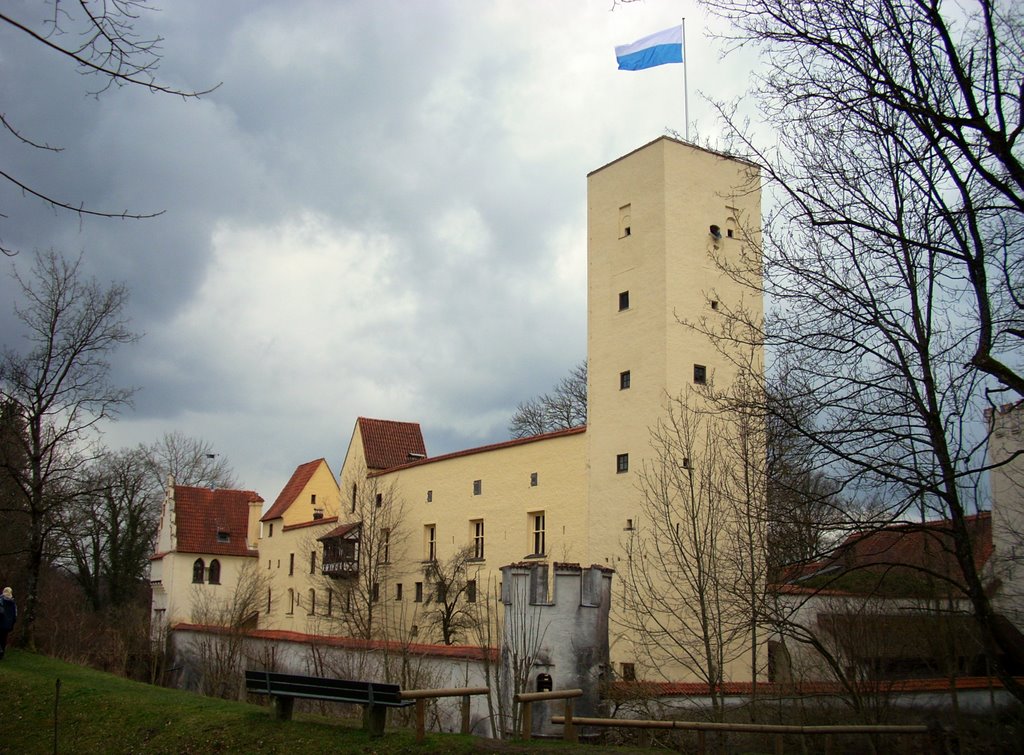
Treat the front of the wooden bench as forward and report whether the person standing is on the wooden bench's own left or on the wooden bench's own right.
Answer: on the wooden bench's own left

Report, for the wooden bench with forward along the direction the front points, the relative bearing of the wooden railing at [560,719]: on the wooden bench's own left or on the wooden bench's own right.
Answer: on the wooden bench's own right

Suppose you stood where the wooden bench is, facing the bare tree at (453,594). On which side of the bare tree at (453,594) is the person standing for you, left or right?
left

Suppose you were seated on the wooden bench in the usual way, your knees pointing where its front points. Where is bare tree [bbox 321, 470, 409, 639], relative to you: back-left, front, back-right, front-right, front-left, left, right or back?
front-left

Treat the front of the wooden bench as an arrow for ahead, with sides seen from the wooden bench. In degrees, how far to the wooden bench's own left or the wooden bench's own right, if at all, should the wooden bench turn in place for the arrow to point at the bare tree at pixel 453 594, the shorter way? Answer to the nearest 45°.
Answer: approximately 45° to the wooden bench's own left

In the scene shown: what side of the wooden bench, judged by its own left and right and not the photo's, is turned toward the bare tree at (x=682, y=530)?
front

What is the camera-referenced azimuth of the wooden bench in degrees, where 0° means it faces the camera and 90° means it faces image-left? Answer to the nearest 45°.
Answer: approximately 225°
